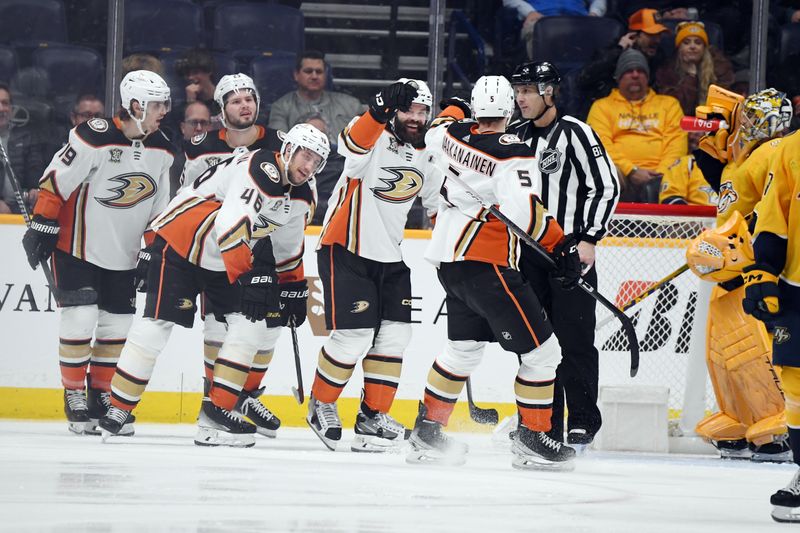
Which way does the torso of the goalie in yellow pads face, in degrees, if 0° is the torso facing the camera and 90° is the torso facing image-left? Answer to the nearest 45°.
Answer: approximately 45°

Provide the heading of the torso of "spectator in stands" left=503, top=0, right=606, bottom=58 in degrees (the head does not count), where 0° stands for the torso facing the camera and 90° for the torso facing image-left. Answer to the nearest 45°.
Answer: approximately 0°

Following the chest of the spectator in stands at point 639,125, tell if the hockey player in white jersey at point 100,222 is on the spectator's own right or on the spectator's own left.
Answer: on the spectator's own right

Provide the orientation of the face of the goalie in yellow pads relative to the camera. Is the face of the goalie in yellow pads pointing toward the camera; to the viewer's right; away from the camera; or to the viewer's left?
to the viewer's left

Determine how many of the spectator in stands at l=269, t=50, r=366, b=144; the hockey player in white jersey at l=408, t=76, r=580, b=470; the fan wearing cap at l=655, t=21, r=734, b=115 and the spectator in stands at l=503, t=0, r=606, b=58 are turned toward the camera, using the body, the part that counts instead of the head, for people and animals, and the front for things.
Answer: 3

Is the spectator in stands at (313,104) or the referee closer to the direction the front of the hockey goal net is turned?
the referee

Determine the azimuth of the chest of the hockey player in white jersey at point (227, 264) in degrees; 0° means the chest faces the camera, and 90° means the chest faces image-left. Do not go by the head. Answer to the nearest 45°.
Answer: approximately 315°

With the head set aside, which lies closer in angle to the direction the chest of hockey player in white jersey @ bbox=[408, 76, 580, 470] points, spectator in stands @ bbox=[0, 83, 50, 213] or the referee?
the referee

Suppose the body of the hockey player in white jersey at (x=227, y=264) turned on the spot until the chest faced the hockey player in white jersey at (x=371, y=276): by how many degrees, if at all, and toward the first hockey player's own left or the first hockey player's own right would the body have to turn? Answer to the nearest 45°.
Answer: approximately 45° to the first hockey player's own left

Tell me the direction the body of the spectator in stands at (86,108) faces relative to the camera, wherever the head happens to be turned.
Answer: toward the camera

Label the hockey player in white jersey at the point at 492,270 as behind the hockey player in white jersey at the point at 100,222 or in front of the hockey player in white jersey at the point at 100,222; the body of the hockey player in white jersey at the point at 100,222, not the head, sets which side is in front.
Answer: in front

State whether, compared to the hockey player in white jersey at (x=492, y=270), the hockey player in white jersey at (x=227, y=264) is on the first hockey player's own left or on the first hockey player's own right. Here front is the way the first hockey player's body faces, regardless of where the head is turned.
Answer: on the first hockey player's own left

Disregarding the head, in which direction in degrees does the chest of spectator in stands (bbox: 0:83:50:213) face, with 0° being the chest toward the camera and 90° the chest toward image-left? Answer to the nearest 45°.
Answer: approximately 0°
